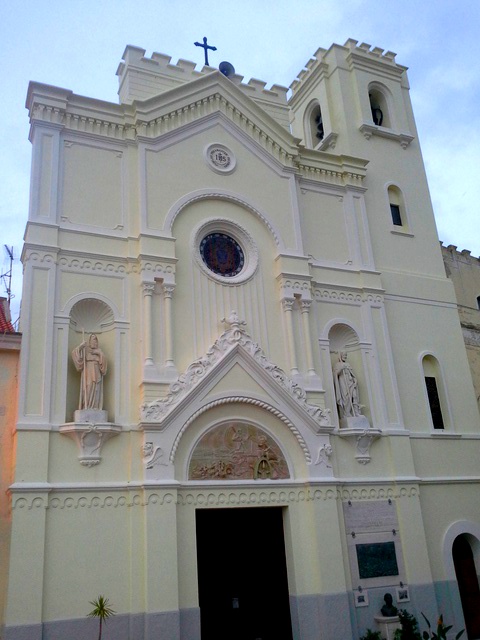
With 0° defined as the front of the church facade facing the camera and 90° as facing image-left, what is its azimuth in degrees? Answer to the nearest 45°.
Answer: approximately 0°

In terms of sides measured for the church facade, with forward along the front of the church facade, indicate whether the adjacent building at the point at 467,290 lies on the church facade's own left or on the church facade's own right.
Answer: on the church facade's own left
